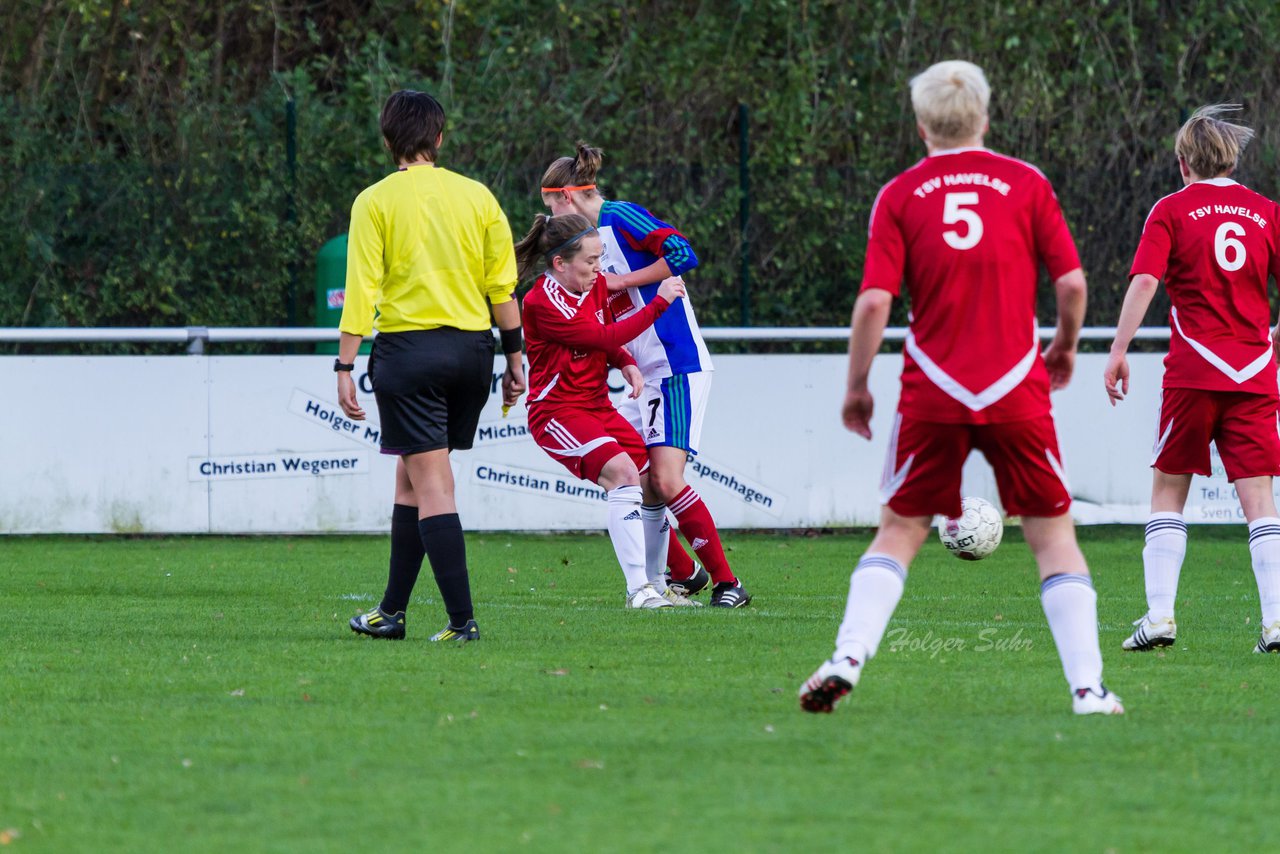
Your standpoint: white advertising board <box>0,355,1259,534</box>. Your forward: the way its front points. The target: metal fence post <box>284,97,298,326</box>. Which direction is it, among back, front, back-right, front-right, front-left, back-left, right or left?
back

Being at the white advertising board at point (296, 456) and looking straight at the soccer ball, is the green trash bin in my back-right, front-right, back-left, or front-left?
back-left

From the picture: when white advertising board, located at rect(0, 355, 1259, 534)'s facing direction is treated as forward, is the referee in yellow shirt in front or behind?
in front

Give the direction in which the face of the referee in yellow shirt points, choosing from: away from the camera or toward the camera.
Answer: away from the camera

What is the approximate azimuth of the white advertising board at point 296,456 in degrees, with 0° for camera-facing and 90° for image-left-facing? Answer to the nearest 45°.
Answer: approximately 0°

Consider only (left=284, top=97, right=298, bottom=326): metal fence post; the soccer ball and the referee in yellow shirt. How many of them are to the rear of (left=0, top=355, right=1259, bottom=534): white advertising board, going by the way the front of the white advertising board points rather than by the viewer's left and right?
1

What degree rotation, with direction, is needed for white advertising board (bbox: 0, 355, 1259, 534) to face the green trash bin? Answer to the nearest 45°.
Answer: approximately 180°

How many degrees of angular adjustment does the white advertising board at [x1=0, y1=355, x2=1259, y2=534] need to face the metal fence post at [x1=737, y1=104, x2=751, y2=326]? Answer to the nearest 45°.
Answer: approximately 135° to its left

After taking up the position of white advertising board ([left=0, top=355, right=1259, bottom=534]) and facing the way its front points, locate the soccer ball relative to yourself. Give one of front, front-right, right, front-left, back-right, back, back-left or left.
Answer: front-left

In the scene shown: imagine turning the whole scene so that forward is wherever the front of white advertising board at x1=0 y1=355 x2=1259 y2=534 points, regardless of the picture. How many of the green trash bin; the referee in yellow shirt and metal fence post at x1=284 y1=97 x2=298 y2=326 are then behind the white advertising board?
2
